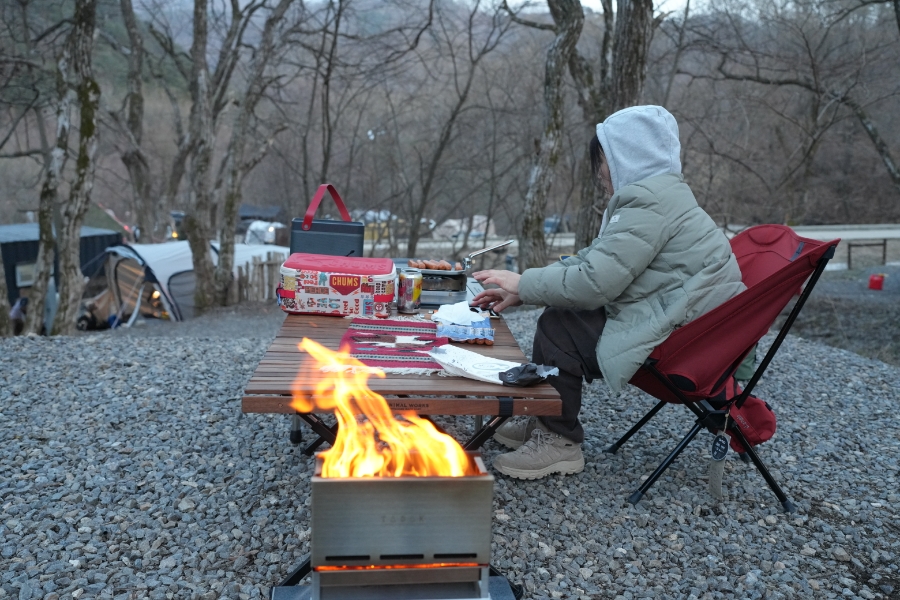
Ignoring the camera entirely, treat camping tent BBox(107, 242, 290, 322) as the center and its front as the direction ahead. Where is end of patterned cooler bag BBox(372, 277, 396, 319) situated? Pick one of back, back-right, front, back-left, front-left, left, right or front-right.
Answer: front-left

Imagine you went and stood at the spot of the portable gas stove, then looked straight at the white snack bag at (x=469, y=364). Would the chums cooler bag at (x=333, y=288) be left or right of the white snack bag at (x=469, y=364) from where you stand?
right

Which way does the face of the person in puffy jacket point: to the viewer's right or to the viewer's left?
to the viewer's left

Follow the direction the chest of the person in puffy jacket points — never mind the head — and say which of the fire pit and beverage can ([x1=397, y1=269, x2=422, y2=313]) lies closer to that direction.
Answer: the beverage can

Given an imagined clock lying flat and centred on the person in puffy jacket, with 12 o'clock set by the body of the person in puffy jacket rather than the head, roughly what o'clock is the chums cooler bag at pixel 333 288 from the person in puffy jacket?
The chums cooler bag is roughly at 12 o'clock from the person in puffy jacket.

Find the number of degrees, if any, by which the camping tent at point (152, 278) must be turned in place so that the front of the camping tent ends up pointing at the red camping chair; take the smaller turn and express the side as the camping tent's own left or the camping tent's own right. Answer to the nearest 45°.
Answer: approximately 45° to the camping tent's own left

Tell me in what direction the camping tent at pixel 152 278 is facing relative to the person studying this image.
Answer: facing the viewer and to the left of the viewer

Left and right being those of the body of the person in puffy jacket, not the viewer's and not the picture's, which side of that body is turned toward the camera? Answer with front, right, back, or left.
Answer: left

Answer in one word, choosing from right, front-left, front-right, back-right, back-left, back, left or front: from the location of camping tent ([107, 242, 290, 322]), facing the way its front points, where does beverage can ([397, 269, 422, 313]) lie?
front-left

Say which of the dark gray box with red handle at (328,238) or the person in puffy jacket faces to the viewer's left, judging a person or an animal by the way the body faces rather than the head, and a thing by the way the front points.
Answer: the person in puffy jacket

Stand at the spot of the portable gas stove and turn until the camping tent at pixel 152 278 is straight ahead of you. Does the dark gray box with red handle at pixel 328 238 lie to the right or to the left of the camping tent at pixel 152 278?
left

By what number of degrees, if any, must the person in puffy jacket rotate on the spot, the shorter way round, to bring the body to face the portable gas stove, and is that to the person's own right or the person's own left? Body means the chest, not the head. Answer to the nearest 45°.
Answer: approximately 45° to the person's own right
